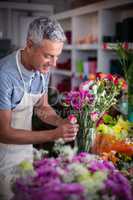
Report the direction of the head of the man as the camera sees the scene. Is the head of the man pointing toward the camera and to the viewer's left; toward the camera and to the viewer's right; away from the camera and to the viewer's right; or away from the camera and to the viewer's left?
toward the camera and to the viewer's right

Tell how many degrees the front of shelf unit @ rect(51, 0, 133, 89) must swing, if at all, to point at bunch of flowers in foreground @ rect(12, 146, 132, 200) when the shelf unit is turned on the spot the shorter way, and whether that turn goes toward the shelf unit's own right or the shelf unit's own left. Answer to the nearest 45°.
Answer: approximately 45° to the shelf unit's own left

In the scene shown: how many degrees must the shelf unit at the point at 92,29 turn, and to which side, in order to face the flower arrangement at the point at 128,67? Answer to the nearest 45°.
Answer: approximately 45° to its left

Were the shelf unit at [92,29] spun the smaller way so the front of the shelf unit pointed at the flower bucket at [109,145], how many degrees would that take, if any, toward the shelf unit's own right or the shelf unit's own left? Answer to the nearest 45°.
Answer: approximately 45° to the shelf unit's own left

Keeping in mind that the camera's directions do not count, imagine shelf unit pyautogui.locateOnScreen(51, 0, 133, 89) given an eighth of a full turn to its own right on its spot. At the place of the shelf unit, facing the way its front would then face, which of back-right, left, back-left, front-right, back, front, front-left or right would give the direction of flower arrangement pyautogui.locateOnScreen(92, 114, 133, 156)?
left

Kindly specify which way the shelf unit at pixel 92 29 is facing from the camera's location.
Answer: facing the viewer and to the left of the viewer

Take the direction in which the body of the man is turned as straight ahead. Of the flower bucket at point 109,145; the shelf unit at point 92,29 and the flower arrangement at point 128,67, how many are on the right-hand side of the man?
0

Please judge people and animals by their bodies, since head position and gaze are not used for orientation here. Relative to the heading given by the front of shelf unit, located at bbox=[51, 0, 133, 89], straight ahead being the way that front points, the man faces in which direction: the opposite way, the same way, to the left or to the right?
to the left

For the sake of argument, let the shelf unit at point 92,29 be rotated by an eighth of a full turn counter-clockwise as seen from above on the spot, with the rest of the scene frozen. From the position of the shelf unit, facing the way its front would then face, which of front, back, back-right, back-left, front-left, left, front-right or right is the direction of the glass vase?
front

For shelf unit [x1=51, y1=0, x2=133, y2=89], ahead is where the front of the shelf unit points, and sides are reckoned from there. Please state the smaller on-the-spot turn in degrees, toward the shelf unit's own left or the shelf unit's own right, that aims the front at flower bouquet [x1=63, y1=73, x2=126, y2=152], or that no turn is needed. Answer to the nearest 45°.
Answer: approximately 45° to the shelf unit's own left
